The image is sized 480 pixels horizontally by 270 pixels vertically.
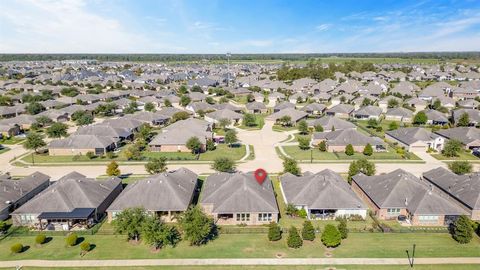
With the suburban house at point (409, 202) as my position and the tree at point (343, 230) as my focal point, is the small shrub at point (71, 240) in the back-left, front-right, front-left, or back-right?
front-right

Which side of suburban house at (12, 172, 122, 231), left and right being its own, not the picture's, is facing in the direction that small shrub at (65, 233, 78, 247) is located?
back

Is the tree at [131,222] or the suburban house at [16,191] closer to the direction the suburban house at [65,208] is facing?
the suburban house

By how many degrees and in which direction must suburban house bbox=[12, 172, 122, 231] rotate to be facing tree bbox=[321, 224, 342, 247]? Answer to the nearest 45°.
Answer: approximately 135° to its right

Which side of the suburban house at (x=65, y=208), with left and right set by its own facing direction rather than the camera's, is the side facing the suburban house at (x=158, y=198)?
right

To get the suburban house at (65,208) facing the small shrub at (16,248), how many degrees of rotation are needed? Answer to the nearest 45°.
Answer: approximately 135° to its left

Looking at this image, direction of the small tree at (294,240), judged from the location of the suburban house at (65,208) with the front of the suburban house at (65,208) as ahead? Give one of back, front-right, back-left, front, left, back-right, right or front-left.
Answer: back-right

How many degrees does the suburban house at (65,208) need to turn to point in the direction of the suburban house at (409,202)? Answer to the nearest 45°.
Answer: approximately 135° to its right

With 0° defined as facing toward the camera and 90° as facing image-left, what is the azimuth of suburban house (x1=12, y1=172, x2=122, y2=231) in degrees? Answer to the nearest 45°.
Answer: approximately 180°

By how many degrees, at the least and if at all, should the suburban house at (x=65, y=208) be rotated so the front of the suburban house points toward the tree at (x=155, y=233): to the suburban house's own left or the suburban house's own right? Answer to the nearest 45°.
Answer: approximately 135° to the suburban house's own right

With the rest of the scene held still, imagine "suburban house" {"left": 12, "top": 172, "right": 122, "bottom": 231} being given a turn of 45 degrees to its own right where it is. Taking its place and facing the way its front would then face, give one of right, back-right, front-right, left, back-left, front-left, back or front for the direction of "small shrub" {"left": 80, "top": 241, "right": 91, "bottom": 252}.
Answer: back-right

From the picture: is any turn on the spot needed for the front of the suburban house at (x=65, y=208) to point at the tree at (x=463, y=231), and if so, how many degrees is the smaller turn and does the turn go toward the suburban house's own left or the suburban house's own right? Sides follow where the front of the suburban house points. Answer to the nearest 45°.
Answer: approximately 135° to the suburban house's own right

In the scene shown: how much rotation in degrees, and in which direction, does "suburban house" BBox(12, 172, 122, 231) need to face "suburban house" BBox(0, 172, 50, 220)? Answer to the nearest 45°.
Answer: approximately 45° to its left

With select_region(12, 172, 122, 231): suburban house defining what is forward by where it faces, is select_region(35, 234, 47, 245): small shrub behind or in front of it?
behind

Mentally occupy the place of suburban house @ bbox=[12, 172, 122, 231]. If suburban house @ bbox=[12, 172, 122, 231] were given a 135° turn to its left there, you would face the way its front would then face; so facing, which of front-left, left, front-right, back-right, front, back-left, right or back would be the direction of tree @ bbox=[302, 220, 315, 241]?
left

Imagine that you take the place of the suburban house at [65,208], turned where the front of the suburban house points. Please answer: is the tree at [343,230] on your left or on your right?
on your right
